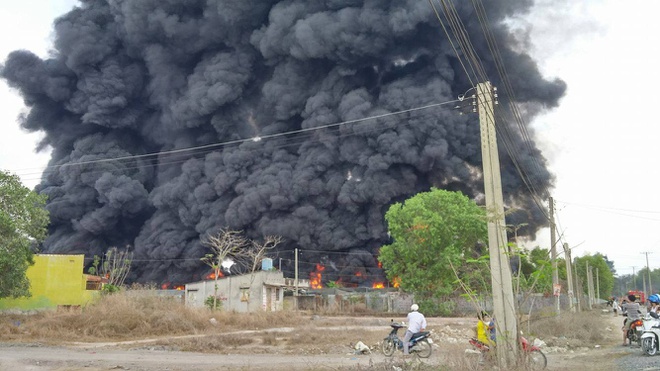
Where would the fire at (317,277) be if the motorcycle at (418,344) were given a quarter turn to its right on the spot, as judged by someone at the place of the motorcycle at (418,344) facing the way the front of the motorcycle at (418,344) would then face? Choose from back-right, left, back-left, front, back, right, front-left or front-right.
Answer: front

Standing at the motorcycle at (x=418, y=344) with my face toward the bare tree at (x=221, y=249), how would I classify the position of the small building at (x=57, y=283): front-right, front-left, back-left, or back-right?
front-left

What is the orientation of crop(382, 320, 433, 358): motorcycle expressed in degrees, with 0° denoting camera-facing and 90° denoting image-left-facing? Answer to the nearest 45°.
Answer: approximately 90°

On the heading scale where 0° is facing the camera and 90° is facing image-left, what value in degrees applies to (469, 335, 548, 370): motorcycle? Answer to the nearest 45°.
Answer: approximately 270°

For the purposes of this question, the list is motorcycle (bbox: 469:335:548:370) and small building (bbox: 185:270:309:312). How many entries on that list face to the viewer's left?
0

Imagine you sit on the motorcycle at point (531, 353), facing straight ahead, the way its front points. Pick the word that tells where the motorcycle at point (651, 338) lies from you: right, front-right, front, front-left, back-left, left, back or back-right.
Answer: front-left

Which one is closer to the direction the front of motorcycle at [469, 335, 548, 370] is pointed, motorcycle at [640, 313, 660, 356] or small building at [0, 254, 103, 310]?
the motorcycle

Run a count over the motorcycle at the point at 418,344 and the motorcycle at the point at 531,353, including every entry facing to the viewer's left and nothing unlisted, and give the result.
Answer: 1

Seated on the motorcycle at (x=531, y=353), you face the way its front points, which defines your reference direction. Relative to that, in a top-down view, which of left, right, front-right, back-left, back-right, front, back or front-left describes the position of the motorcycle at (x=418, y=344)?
back-left

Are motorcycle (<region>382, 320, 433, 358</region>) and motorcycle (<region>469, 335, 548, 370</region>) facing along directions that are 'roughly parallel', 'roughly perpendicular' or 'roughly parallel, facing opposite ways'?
roughly parallel, facing opposite ways

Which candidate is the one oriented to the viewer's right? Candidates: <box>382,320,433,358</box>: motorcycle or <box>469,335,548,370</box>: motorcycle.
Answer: <box>469,335,548,370</box>: motorcycle

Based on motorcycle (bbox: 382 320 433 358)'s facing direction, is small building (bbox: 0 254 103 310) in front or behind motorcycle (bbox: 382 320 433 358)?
in front
